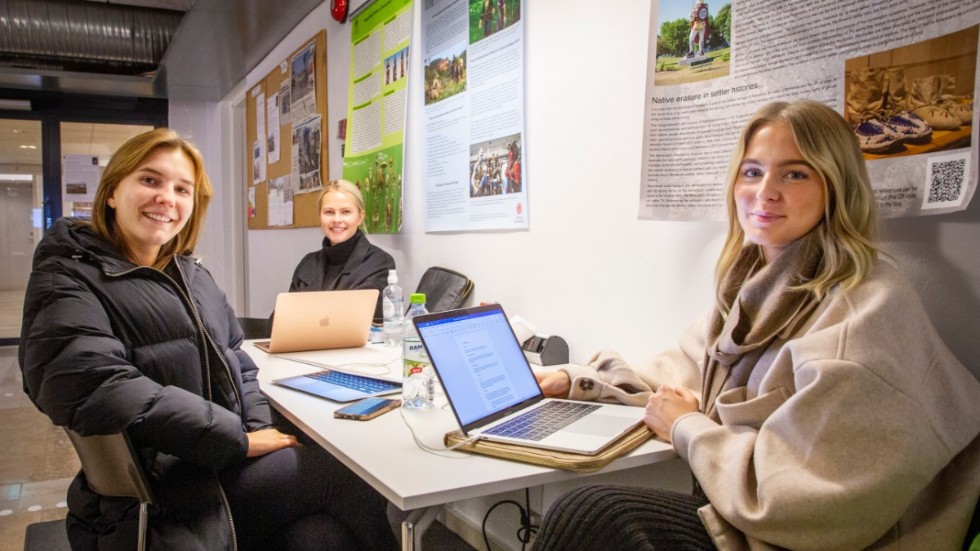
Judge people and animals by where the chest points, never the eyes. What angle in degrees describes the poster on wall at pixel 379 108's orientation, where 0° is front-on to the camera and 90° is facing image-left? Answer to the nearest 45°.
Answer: approximately 45°

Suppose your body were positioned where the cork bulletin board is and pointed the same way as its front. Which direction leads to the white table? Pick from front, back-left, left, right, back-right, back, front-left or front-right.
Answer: front-left

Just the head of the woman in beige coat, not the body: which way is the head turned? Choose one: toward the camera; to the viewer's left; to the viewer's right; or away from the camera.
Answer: toward the camera

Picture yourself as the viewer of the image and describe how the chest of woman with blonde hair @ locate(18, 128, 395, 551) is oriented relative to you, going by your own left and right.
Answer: facing the viewer and to the right of the viewer

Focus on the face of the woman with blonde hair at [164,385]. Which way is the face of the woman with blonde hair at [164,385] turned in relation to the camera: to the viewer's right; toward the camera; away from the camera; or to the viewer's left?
toward the camera

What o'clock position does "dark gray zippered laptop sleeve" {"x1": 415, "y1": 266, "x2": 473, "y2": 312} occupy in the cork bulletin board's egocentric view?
The dark gray zippered laptop sleeve is roughly at 10 o'clock from the cork bulletin board.

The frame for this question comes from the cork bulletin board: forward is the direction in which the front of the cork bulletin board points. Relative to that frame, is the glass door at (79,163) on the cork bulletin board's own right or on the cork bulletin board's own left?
on the cork bulletin board's own right

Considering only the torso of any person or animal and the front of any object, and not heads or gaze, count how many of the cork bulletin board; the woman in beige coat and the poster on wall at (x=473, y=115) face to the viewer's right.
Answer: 0

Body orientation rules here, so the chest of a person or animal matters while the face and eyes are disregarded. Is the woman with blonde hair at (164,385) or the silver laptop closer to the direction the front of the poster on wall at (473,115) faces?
the woman with blonde hair

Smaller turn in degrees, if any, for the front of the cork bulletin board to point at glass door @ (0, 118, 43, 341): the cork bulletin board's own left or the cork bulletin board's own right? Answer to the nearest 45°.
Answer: approximately 90° to the cork bulletin board's own right

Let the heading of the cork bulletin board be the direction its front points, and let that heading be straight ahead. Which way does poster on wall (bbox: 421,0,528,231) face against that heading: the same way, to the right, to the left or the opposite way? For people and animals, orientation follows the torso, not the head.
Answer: the same way

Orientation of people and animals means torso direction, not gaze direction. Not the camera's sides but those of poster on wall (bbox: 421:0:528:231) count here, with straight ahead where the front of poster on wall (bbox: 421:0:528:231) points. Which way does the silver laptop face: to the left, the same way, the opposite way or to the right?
to the left

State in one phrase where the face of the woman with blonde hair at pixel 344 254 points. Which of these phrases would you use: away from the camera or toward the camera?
toward the camera

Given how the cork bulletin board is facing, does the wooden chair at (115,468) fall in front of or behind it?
in front

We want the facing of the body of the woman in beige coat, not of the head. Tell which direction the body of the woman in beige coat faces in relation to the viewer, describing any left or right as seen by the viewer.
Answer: facing the viewer and to the left of the viewer

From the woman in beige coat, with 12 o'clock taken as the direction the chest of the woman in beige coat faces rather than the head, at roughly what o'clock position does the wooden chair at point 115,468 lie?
The wooden chair is roughly at 1 o'clock from the woman in beige coat.

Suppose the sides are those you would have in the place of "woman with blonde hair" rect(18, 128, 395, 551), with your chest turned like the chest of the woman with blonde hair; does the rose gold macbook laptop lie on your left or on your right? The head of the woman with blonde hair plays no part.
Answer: on your left

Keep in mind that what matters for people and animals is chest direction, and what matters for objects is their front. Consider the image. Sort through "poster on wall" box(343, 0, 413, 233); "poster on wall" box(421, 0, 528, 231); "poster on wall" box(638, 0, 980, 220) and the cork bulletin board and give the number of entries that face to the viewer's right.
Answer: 0

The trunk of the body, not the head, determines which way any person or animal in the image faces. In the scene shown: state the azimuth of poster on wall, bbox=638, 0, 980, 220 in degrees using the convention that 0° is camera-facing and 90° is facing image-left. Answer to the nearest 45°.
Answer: approximately 45°
